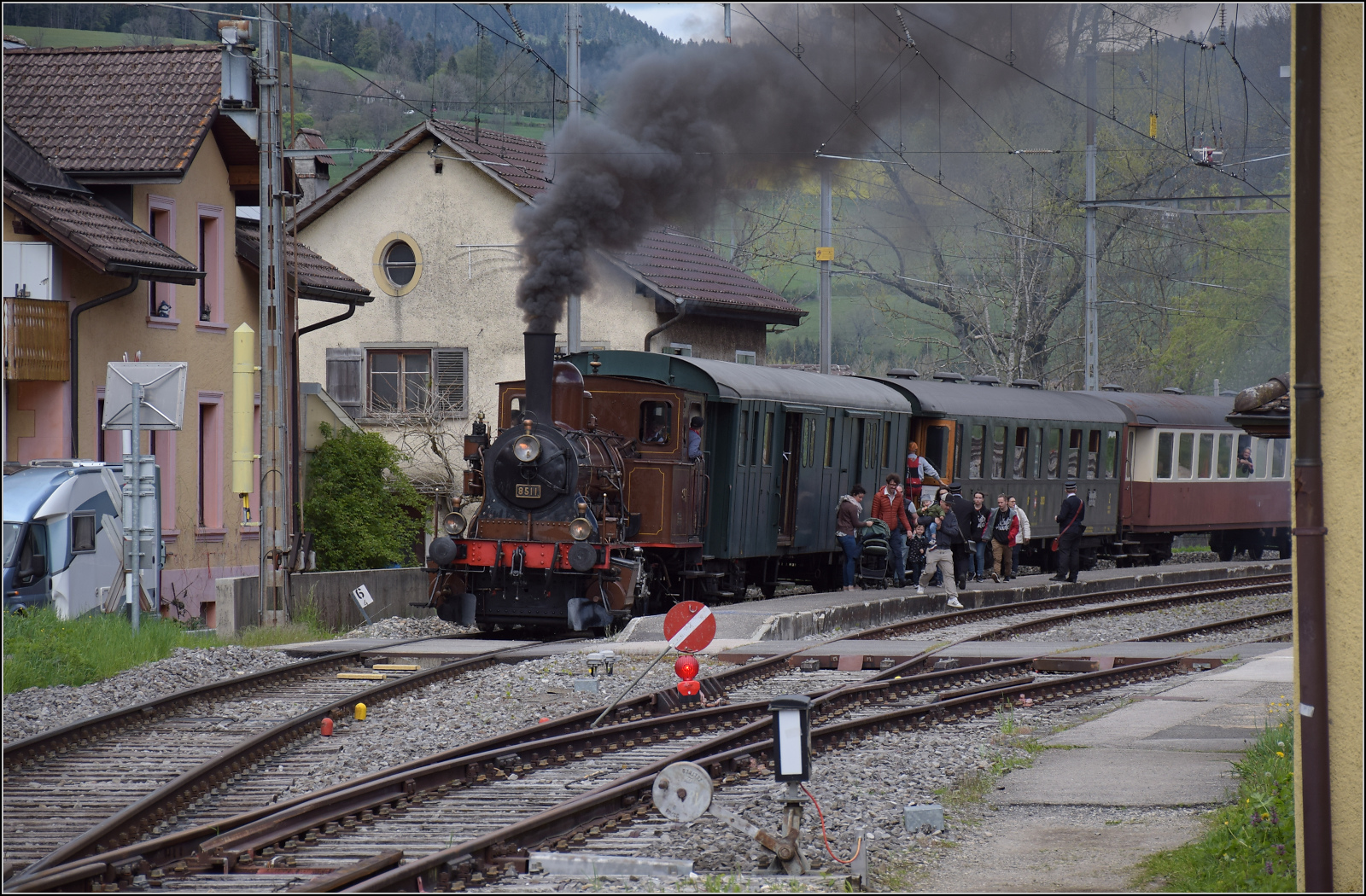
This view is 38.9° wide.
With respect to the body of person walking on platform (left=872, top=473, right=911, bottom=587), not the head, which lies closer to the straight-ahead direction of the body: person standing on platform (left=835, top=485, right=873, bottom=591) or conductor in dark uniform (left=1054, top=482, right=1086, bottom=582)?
the person standing on platform

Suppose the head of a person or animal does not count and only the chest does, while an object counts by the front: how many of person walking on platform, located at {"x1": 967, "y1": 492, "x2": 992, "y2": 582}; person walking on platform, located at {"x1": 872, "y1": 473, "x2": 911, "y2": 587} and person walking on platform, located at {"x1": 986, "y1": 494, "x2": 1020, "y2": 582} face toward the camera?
3

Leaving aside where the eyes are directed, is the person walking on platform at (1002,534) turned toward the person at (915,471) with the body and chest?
no

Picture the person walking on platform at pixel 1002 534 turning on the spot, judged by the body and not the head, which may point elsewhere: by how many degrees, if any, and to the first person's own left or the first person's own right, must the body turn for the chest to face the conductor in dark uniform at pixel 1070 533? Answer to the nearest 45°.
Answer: approximately 90° to the first person's own left

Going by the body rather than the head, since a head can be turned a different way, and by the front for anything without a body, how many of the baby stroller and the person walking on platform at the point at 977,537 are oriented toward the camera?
2

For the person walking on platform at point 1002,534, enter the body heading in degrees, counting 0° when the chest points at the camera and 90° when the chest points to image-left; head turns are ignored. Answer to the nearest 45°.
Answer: approximately 0°

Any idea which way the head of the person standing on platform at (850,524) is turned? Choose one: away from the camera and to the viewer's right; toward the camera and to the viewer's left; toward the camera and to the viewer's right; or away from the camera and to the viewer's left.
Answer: toward the camera and to the viewer's right

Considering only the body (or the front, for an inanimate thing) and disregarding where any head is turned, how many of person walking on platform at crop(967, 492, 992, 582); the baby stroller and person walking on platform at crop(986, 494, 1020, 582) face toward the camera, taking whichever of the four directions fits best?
3

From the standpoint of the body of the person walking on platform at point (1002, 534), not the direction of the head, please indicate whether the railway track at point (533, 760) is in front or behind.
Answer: in front

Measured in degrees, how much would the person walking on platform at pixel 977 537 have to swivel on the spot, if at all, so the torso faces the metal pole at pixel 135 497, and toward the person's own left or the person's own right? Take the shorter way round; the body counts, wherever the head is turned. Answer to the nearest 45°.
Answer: approximately 45° to the person's own right

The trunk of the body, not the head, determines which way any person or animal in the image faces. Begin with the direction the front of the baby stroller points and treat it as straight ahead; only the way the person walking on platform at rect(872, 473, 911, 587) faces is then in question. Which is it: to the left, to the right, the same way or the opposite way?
the same way

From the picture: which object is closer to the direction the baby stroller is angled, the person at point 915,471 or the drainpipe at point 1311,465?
the drainpipe

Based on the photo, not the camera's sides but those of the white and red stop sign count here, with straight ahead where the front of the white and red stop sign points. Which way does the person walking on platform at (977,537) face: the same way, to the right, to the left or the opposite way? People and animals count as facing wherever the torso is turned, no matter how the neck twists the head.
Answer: the same way

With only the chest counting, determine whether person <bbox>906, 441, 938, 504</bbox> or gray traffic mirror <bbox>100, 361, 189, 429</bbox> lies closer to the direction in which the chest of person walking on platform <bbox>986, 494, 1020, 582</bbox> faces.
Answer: the gray traffic mirror

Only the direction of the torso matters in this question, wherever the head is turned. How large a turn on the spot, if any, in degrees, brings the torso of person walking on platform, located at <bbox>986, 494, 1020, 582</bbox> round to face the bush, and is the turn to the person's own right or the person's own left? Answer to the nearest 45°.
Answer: approximately 90° to the person's own right

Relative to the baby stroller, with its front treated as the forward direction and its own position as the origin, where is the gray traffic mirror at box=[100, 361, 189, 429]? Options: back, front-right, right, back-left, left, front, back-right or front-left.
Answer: front-right

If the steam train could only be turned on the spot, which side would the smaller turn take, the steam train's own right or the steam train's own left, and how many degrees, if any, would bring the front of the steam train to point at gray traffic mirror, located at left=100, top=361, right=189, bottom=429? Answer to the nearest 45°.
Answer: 0° — it already faces it

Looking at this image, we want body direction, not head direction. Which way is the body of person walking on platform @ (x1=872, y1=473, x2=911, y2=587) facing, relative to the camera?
toward the camera

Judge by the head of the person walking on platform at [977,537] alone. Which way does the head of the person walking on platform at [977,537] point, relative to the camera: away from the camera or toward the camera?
toward the camera

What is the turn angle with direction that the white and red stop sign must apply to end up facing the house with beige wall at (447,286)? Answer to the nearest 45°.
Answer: approximately 180°

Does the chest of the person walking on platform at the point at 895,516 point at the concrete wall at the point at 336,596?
no

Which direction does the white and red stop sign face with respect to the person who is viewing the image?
facing the viewer
